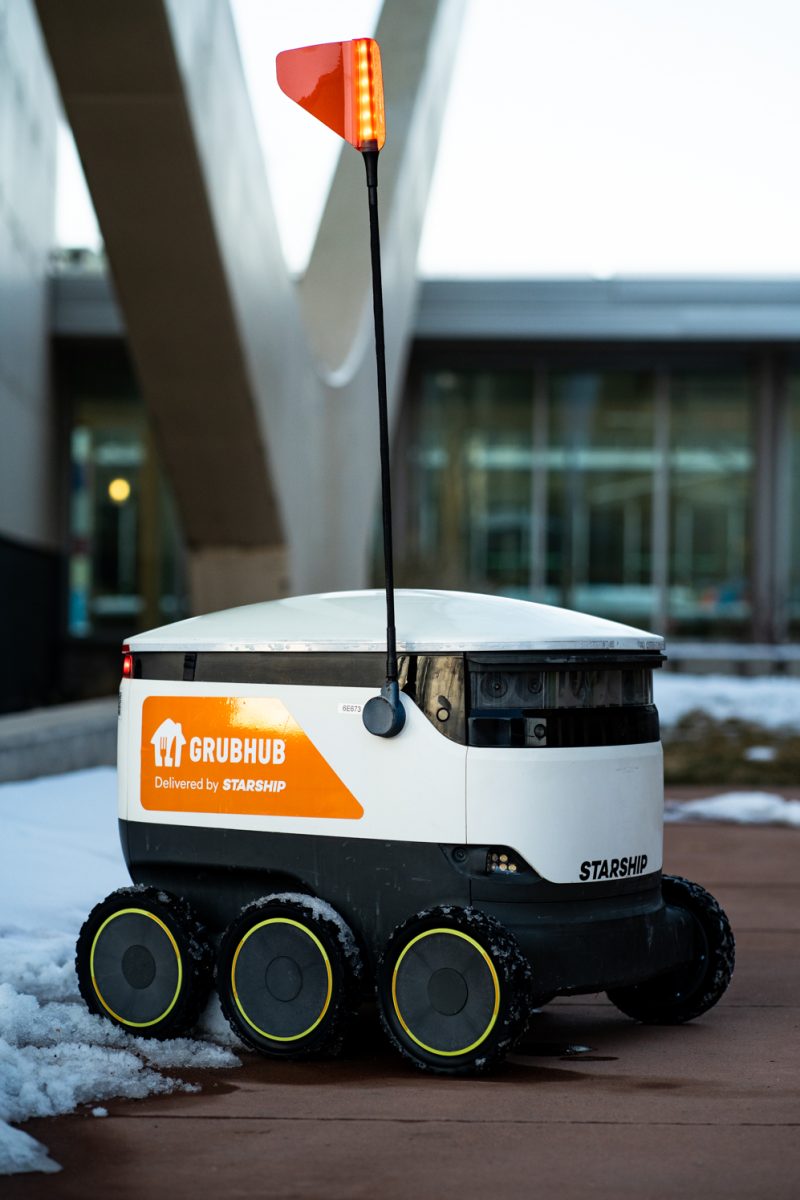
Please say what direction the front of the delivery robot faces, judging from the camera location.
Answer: facing the viewer and to the right of the viewer

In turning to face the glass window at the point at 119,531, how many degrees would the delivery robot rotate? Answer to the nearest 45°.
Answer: approximately 135° to its left
